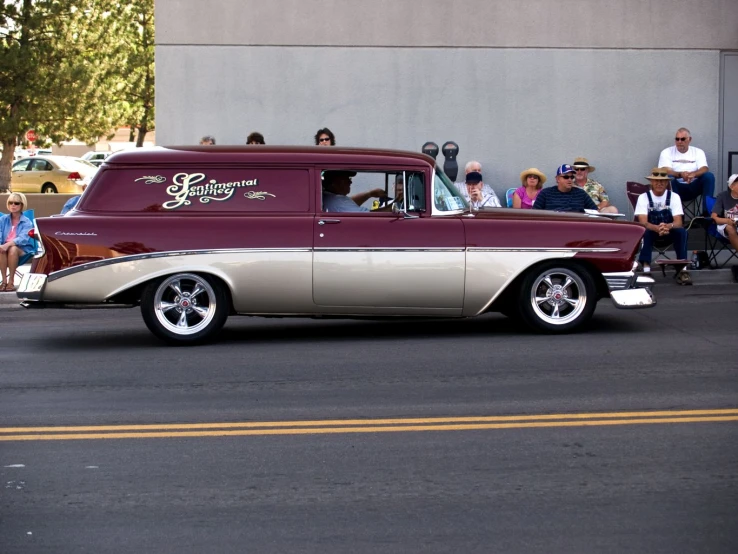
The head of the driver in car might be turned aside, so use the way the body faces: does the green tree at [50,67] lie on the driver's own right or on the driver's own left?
on the driver's own left

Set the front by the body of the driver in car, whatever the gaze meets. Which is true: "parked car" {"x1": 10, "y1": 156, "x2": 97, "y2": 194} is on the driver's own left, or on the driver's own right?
on the driver's own left

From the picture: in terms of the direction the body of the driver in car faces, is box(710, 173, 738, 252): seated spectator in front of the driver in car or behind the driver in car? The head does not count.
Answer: in front

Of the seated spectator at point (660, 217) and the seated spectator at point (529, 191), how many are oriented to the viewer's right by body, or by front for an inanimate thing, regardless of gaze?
0

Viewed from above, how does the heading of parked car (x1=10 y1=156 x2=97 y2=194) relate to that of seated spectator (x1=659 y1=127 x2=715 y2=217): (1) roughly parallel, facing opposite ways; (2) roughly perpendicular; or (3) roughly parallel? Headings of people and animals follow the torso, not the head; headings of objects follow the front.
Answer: roughly perpendicular

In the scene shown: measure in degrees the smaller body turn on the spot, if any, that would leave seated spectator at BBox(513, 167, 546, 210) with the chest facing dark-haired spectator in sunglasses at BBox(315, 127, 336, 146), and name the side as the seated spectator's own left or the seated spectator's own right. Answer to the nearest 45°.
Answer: approximately 90° to the seated spectator's own right

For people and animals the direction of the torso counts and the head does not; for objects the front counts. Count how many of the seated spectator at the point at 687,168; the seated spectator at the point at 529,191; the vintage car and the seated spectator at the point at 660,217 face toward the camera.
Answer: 3

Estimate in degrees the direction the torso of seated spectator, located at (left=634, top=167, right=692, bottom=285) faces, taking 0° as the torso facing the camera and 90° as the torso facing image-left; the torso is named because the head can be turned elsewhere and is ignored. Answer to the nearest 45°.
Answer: approximately 0°

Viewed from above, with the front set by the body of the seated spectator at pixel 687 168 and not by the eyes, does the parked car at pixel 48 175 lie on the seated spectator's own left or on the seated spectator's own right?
on the seated spectator's own right

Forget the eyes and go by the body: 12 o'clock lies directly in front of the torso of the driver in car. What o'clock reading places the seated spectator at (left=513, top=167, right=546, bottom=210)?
The seated spectator is roughly at 10 o'clock from the driver in car.

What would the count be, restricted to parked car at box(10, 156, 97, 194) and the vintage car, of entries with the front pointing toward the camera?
0

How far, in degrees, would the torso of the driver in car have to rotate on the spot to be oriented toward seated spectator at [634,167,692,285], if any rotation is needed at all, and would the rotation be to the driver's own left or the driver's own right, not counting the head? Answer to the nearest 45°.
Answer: approximately 45° to the driver's own left

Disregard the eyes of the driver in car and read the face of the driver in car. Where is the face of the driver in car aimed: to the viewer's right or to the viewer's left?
to the viewer's right

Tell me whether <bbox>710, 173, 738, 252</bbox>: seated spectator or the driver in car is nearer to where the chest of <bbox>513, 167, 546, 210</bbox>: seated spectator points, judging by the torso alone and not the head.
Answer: the driver in car

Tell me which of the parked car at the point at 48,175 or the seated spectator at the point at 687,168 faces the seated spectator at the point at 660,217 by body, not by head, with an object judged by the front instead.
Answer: the seated spectator at the point at 687,168
